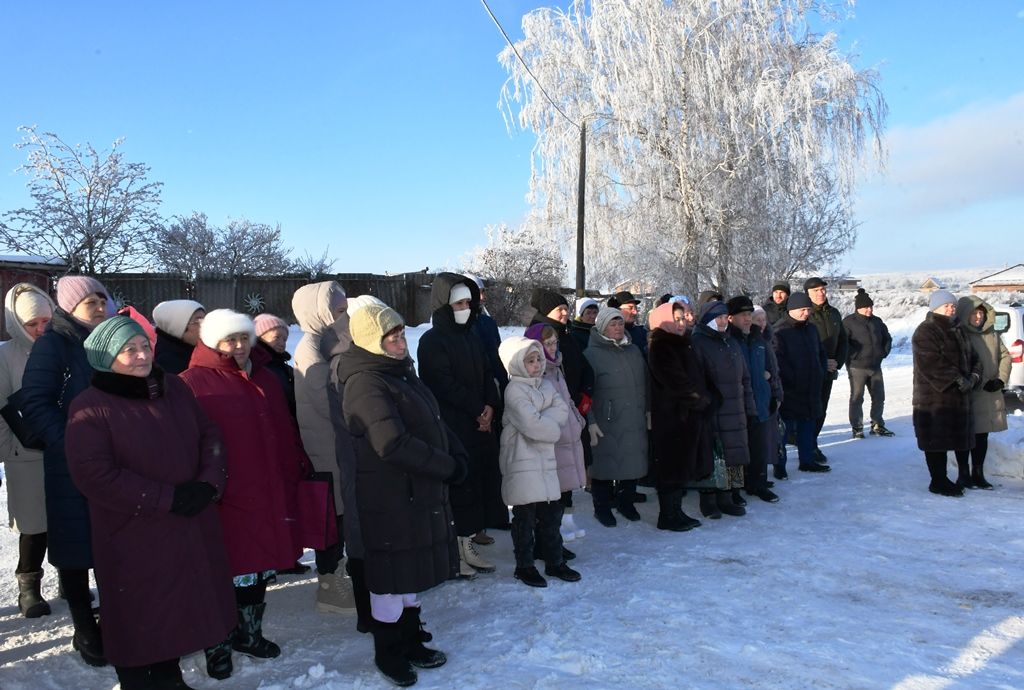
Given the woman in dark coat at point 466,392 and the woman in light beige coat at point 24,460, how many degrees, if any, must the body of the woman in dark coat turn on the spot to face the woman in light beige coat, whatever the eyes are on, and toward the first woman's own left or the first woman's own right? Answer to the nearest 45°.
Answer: approximately 135° to the first woman's own right

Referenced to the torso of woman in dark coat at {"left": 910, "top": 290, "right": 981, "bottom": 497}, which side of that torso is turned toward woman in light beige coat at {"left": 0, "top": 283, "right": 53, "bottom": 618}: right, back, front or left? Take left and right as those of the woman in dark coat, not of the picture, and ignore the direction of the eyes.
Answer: right

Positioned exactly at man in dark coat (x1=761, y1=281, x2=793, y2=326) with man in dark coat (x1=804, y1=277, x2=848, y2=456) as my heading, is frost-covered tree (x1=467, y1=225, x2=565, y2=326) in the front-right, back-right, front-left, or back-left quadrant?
back-left

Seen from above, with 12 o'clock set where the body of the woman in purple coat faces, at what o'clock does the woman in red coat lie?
The woman in red coat is roughly at 9 o'clock from the woman in purple coat.

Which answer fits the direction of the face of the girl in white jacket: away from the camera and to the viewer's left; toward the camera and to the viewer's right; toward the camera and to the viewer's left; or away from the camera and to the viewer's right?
toward the camera and to the viewer's right

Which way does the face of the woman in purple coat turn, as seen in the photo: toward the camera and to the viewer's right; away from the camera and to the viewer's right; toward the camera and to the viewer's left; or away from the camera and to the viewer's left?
toward the camera and to the viewer's right

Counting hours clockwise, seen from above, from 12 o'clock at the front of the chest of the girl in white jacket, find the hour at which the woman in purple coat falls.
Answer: The woman in purple coat is roughly at 3 o'clock from the girl in white jacket.
